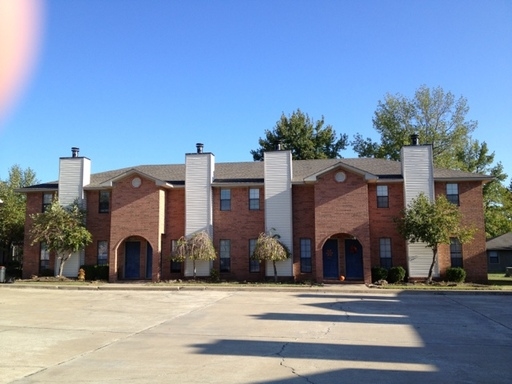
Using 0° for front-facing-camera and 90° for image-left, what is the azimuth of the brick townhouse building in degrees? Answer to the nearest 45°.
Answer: approximately 0°

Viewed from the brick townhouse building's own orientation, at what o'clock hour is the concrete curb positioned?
The concrete curb is roughly at 12 o'clock from the brick townhouse building.

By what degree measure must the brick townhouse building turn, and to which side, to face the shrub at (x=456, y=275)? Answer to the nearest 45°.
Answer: approximately 90° to its left

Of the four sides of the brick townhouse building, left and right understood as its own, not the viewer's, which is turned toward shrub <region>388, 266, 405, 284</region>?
left

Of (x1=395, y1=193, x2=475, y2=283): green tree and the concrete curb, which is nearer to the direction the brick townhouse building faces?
the concrete curb
